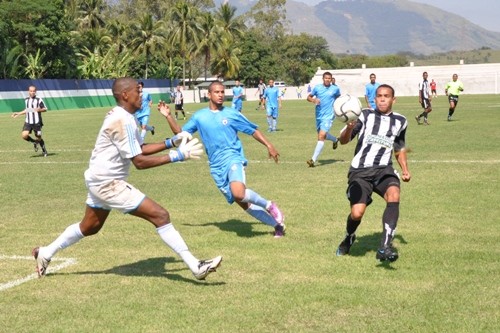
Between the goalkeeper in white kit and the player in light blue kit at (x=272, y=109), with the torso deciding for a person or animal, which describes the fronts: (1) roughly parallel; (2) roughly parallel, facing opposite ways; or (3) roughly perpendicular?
roughly perpendicular

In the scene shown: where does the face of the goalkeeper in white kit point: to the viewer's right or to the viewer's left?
to the viewer's right

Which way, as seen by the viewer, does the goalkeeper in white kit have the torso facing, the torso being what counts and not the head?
to the viewer's right

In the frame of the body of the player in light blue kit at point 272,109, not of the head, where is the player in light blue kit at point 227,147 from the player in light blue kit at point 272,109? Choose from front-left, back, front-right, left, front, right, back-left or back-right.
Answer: front

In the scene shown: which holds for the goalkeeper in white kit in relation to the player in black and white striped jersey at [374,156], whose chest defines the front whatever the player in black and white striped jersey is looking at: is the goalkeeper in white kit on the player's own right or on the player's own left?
on the player's own right

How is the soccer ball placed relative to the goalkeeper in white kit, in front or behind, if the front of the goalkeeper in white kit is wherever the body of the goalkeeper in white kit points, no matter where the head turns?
in front

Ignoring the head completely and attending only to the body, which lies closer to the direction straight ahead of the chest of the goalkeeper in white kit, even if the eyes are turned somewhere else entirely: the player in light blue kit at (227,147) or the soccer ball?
the soccer ball

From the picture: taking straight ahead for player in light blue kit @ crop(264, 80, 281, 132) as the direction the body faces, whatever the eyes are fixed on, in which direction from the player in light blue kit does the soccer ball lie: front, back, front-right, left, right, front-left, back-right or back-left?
front

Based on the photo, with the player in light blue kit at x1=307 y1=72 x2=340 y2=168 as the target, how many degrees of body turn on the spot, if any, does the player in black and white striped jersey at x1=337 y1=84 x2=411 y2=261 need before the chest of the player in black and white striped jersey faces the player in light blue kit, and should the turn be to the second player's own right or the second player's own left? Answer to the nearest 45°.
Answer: approximately 180°

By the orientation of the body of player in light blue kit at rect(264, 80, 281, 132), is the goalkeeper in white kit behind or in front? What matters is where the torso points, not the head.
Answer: in front

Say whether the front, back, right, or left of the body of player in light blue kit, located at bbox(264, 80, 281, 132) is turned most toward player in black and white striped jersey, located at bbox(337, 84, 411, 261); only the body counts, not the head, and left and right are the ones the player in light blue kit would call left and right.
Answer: front

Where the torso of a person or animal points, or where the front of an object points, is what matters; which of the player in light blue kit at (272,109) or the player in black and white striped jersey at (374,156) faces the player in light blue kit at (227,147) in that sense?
the player in light blue kit at (272,109)

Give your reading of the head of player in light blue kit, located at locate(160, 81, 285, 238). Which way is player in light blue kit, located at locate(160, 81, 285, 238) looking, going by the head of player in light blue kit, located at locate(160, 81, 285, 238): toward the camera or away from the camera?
toward the camera

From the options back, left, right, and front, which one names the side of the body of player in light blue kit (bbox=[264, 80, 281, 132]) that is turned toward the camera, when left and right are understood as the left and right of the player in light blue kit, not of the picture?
front
